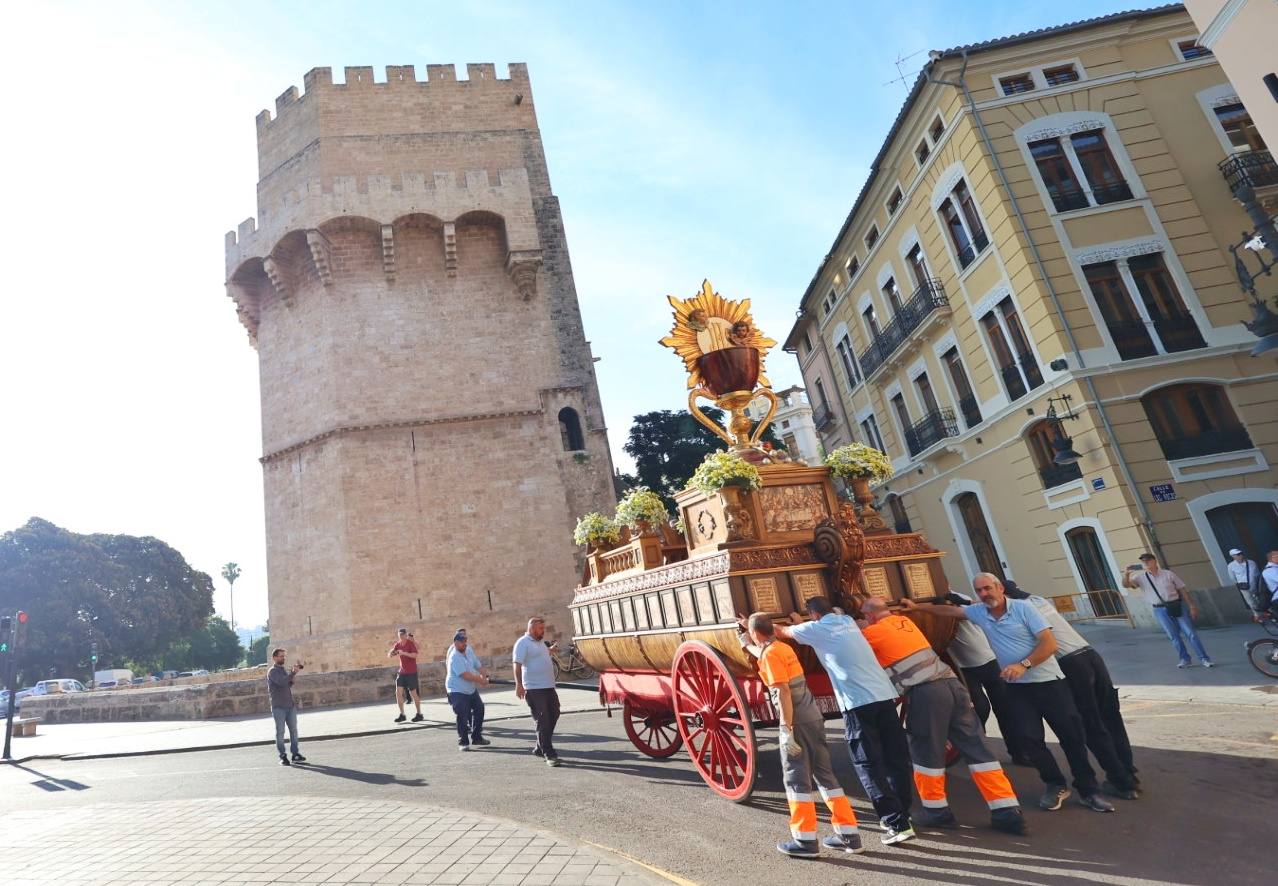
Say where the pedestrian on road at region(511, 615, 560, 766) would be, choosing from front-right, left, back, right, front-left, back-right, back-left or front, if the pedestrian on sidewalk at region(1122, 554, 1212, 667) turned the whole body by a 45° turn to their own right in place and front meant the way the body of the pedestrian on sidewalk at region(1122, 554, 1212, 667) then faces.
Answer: front-left

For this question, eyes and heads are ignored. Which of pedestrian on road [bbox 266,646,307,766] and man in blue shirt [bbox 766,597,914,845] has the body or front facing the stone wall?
the man in blue shirt

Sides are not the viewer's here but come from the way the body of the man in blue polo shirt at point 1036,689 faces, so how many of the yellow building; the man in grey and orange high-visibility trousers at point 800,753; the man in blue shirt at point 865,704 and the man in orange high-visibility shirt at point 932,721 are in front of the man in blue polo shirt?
3

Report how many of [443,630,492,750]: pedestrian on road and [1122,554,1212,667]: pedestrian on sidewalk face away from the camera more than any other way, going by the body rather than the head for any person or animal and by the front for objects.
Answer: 0

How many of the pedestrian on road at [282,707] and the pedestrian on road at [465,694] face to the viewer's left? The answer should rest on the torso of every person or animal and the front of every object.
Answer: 0

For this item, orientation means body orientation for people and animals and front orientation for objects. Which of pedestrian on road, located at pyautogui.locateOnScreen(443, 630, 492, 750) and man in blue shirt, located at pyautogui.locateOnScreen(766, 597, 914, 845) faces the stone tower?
the man in blue shirt

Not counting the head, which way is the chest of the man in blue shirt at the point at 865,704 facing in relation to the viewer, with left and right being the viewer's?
facing away from the viewer and to the left of the viewer

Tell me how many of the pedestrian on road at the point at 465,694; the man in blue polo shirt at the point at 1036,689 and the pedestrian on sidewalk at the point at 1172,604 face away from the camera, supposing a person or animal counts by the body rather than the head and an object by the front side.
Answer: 0

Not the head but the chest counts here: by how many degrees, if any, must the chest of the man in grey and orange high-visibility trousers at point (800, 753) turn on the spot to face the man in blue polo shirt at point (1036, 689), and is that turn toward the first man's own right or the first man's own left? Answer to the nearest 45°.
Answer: approximately 135° to the first man's own right

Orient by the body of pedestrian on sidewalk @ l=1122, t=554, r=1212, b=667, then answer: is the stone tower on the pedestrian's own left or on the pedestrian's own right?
on the pedestrian's own right

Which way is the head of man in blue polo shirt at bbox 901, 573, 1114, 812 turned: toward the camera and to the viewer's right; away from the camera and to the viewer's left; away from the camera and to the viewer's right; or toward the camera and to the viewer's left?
toward the camera and to the viewer's left

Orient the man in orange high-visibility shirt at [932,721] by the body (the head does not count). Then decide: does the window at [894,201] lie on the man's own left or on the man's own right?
on the man's own right

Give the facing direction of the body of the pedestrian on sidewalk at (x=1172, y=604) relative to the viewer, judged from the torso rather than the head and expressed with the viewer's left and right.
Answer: facing the viewer and to the left of the viewer

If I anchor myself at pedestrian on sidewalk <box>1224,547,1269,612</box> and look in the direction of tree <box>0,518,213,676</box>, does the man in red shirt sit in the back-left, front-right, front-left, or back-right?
front-left

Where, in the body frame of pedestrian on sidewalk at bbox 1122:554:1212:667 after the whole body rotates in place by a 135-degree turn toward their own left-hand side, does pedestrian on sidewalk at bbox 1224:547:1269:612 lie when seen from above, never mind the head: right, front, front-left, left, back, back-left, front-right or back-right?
front-left

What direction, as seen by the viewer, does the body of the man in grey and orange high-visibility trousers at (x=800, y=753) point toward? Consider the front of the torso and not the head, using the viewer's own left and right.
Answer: facing away from the viewer and to the left of the viewer

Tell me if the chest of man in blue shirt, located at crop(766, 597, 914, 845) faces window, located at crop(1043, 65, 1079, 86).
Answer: no
